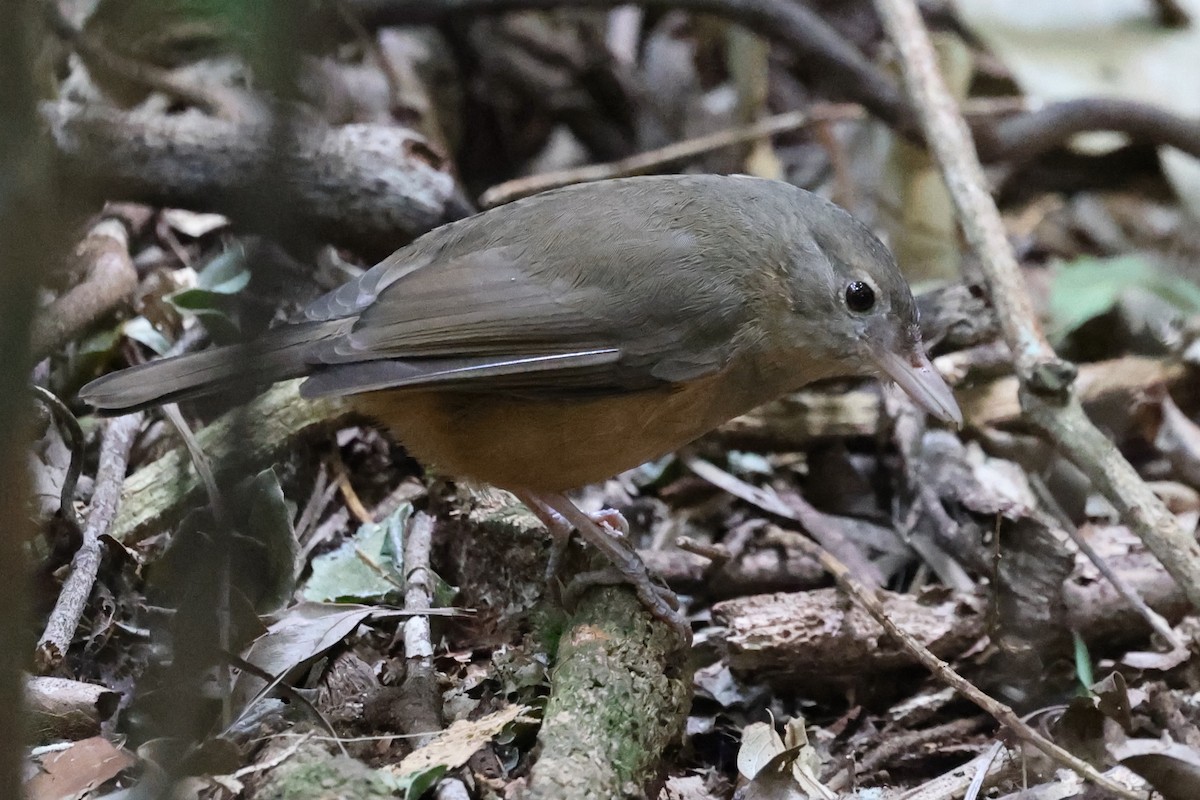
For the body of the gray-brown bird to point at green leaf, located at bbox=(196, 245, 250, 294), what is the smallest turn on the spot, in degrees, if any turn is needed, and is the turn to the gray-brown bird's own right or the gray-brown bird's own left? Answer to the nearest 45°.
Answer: approximately 135° to the gray-brown bird's own left

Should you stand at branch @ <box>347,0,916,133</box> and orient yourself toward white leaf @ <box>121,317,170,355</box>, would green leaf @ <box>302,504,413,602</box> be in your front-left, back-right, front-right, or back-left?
front-left

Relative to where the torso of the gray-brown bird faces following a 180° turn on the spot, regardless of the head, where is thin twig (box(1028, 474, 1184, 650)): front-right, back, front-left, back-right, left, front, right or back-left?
back

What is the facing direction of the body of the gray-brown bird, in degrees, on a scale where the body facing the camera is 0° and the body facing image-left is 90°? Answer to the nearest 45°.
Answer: approximately 270°

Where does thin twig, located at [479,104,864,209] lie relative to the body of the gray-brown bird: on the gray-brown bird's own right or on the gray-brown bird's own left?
on the gray-brown bird's own left

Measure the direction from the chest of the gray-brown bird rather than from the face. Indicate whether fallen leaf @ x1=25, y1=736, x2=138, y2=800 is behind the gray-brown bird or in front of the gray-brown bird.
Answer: behind

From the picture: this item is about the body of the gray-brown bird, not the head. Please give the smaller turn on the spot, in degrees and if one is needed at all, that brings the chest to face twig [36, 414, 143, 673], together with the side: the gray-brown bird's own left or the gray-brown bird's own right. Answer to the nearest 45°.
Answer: approximately 180°

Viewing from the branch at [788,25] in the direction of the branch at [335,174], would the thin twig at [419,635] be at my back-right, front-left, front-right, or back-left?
front-left

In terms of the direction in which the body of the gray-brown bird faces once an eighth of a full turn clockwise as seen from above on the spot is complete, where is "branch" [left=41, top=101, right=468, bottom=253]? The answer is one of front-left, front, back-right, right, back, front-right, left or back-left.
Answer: back

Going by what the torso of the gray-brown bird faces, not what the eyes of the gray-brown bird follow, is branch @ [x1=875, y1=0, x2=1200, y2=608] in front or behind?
in front

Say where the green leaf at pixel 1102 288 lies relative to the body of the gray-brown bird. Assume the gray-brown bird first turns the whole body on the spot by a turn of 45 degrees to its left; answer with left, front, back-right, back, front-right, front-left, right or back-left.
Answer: front

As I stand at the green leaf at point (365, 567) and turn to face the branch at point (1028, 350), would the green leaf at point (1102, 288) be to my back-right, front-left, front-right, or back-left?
front-left

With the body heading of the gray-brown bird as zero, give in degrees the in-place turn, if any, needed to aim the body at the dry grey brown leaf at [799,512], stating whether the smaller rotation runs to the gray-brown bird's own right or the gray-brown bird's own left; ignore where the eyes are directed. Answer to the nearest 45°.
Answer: approximately 45° to the gray-brown bird's own left
